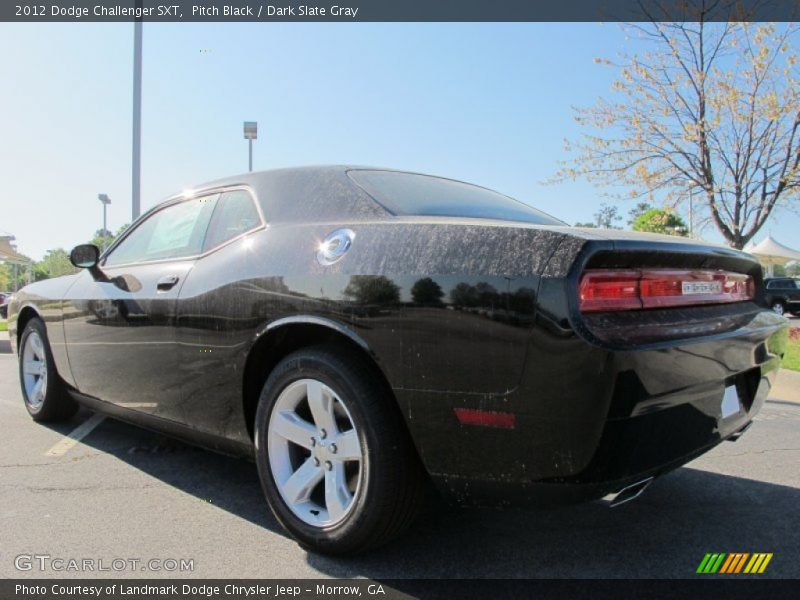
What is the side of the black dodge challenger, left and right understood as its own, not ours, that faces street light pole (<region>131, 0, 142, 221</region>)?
front

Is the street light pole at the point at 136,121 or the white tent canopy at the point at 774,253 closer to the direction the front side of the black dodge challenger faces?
the street light pole

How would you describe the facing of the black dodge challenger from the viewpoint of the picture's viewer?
facing away from the viewer and to the left of the viewer

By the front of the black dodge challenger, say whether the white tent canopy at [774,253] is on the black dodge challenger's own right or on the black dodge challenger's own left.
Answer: on the black dodge challenger's own right
